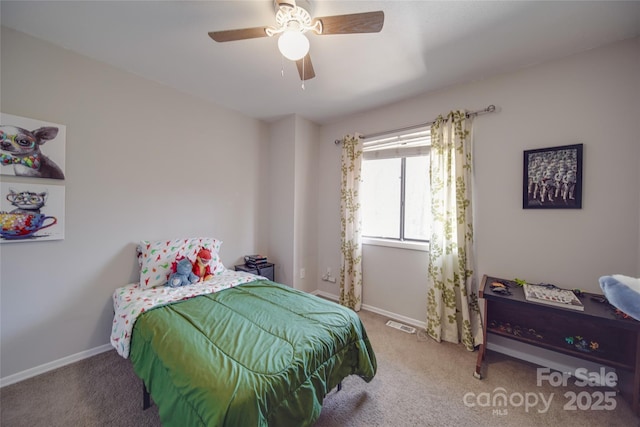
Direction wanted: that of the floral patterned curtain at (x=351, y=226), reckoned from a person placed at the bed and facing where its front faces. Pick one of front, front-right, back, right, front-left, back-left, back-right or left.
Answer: left

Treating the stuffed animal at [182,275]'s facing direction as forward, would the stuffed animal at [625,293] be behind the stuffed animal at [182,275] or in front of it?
in front

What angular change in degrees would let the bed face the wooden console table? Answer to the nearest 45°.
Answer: approximately 45° to its left

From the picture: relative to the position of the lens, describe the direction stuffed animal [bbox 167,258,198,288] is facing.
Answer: facing the viewer and to the right of the viewer

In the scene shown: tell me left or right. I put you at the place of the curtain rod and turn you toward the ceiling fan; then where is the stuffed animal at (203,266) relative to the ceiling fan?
right

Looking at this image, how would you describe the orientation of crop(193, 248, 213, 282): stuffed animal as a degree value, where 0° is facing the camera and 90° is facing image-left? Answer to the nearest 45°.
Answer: approximately 315°

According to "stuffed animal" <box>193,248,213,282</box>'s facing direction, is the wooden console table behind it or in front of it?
in front

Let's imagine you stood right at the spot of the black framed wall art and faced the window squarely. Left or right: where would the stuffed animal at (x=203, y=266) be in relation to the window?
left

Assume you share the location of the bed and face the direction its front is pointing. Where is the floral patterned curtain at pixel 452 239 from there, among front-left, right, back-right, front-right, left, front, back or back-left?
front-left
